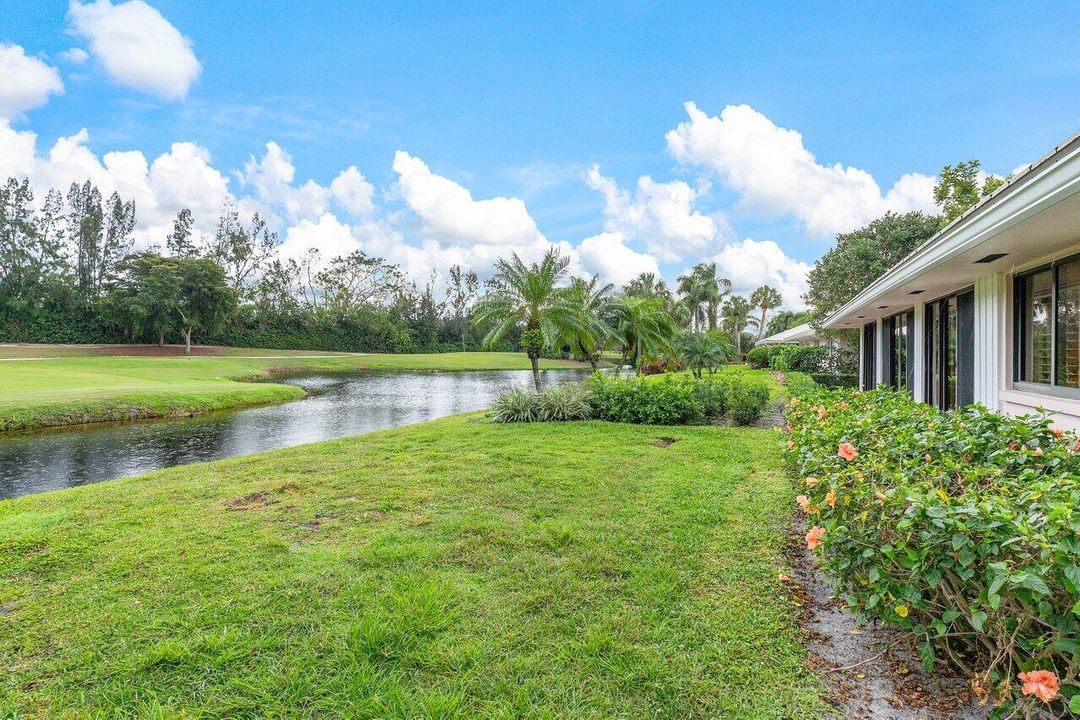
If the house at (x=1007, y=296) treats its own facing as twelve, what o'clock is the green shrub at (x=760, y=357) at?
The green shrub is roughly at 4 o'clock from the house.

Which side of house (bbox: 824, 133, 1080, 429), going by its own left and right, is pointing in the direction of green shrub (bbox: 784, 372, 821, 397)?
right

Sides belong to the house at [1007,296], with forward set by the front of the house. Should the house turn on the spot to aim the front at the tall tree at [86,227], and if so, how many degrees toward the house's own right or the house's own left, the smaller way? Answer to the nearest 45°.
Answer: approximately 45° to the house's own right

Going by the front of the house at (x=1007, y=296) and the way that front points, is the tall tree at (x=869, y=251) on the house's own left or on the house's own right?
on the house's own right

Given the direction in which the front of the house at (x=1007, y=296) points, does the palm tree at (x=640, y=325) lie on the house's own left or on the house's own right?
on the house's own right

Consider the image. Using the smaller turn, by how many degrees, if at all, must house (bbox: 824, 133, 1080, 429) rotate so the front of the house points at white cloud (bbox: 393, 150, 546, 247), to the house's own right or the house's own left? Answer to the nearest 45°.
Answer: approximately 90° to the house's own right

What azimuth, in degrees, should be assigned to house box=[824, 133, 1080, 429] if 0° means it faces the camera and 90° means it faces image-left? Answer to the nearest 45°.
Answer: approximately 45°

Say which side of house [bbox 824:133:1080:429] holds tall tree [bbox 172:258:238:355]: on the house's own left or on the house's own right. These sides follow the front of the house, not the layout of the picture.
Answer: on the house's own right

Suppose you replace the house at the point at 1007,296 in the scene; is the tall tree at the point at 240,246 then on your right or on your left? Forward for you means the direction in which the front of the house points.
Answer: on your right

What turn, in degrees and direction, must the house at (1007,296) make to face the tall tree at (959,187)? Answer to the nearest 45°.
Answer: approximately 135° to its right

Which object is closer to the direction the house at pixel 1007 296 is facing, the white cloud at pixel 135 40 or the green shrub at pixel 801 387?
the white cloud
